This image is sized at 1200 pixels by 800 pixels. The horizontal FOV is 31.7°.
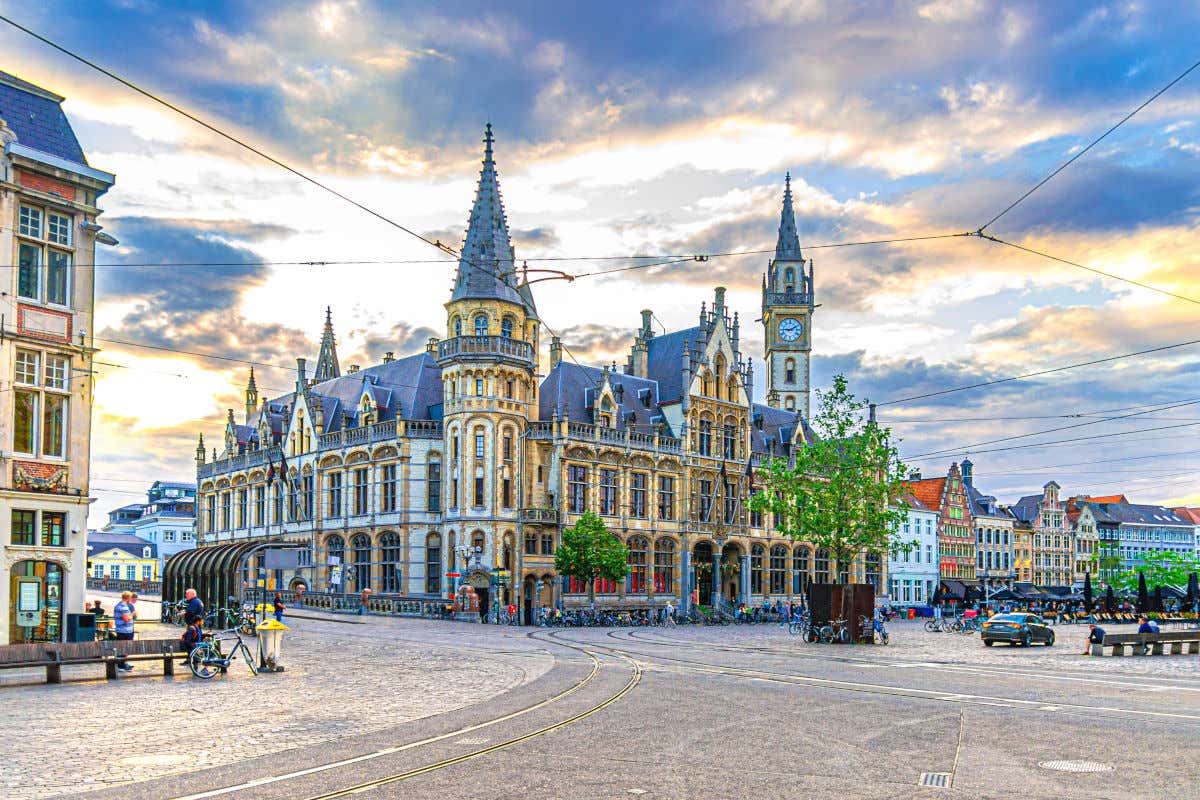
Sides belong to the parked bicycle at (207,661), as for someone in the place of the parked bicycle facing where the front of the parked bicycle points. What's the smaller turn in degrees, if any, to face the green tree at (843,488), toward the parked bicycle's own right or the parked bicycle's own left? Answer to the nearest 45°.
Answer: approximately 45° to the parked bicycle's own left

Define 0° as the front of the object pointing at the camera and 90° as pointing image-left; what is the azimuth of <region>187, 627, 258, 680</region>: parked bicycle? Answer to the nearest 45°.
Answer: approximately 270°

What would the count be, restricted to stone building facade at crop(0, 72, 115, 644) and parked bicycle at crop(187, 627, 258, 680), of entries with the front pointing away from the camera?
0

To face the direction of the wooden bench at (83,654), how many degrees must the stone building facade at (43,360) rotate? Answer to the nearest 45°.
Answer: approximately 45° to its right

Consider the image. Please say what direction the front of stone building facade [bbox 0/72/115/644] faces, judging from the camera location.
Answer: facing the viewer and to the right of the viewer
